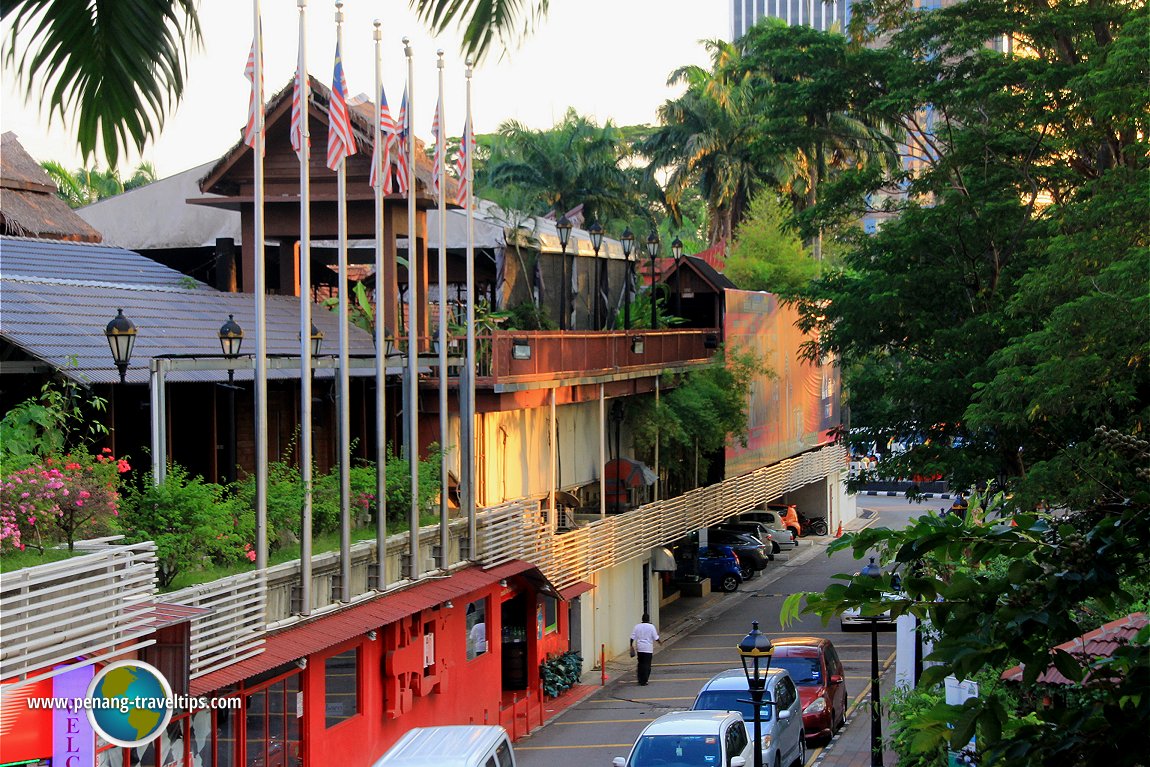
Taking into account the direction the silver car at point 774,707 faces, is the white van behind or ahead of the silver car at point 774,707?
ahead

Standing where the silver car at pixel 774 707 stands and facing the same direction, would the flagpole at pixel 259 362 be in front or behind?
in front

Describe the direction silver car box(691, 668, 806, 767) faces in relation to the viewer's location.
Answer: facing the viewer and to the left of the viewer

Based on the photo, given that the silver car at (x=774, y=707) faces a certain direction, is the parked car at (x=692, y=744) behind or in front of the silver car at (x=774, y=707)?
in front

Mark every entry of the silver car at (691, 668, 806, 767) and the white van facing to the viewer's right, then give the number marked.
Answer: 0
